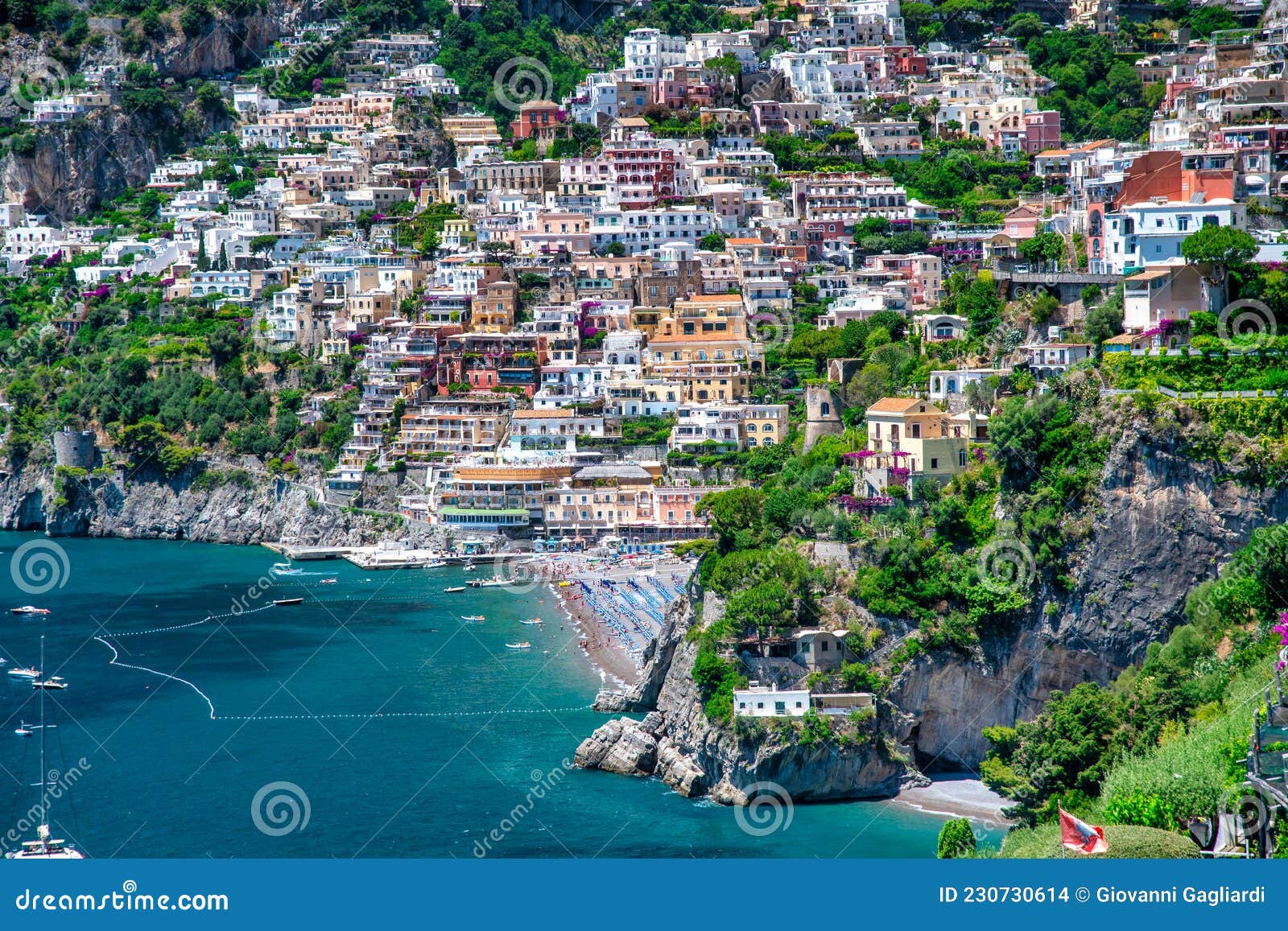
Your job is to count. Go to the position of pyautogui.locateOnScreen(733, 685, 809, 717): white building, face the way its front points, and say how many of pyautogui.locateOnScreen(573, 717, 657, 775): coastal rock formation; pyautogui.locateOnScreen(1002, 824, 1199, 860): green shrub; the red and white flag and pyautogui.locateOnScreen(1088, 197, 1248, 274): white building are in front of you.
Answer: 2

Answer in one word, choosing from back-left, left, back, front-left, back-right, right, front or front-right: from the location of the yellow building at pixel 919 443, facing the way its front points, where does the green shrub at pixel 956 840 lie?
front-left

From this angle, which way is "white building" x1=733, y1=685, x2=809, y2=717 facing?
toward the camera

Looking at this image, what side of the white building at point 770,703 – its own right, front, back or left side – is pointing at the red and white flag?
front

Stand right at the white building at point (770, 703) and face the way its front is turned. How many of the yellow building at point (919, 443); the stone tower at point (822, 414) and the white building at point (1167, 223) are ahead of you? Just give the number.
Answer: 0

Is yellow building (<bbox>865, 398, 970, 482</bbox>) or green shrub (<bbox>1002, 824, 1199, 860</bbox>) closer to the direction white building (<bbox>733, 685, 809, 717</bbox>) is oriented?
the green shrub

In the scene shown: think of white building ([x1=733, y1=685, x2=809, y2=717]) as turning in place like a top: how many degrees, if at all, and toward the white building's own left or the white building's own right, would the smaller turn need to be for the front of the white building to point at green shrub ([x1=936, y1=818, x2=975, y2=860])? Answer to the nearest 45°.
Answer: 0° — it already faces it

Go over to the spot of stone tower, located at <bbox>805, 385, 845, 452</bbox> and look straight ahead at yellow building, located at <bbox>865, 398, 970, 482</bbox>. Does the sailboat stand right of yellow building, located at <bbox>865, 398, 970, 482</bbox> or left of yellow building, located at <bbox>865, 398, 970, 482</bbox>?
right

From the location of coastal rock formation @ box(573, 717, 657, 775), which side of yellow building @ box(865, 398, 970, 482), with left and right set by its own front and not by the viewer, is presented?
front

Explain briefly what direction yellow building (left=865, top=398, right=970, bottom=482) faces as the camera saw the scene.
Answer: facing the viewer and to the left of the viewer

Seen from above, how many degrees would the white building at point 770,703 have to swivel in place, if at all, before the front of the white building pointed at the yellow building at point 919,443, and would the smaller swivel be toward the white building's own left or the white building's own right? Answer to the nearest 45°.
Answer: approximately 135° to the white building's own left

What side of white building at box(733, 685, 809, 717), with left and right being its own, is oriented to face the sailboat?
right

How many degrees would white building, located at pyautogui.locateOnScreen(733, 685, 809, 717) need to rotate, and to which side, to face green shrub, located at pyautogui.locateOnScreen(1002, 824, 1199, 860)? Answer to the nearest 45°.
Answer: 0° — it already faces it

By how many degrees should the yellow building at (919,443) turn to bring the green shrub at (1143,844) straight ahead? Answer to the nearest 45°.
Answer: approximately 45° to its left

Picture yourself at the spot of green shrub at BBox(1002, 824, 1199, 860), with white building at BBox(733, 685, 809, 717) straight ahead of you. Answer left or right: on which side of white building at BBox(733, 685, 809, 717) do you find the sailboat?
left

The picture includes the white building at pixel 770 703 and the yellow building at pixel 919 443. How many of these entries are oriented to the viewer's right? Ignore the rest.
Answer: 0
